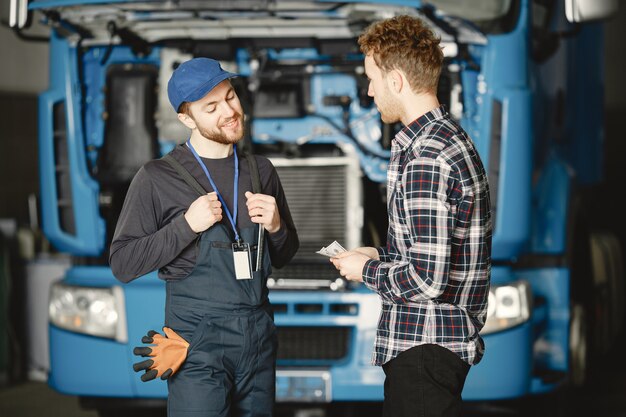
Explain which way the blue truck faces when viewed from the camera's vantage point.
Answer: facing the viewer

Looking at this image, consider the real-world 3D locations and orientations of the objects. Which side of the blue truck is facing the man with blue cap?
front

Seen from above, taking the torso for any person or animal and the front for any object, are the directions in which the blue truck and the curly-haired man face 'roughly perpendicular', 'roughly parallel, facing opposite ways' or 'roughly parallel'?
roughly perpendicular

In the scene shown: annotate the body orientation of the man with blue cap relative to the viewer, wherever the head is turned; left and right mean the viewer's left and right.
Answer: facing the viewer and to the right of the viewer

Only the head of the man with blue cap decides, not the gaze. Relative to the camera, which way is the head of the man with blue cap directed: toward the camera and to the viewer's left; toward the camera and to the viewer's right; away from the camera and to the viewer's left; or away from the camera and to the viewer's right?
toward the camera and to the viewer's right

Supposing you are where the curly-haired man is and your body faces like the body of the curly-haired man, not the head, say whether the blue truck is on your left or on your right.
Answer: on your right

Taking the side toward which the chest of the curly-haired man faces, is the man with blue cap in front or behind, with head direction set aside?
in front

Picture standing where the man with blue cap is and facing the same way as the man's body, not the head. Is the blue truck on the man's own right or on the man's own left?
on the man's own left

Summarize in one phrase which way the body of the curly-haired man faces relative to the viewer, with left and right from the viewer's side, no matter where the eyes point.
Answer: facing to the left of the viewer

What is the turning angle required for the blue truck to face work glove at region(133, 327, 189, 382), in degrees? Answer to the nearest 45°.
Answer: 0° — it already faces it

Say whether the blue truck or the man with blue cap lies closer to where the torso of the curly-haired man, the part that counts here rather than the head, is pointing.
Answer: the man with blue cap

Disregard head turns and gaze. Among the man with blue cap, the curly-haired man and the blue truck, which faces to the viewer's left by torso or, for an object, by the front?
the curly-haired man
